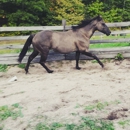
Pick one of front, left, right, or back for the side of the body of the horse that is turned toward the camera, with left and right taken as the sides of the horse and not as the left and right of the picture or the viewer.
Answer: right

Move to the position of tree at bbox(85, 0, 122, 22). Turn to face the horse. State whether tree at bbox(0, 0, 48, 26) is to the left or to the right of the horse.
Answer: right

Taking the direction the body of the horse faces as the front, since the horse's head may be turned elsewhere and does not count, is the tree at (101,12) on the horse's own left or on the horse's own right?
on the horse's own left

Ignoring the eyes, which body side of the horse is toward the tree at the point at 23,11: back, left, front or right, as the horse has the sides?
left
